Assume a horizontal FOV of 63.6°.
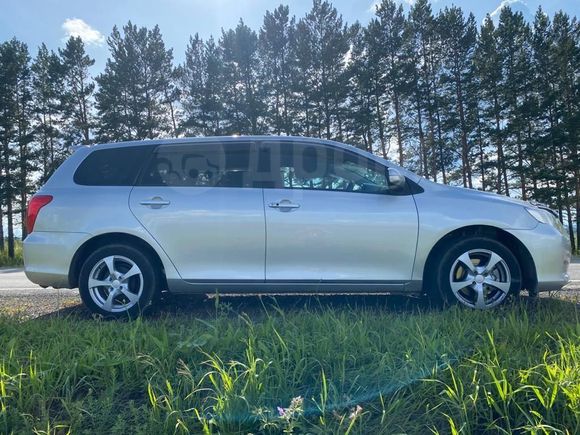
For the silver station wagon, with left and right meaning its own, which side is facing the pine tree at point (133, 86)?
left

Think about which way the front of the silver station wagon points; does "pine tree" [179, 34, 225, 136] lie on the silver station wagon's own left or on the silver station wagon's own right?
on the silver station wagon's own left

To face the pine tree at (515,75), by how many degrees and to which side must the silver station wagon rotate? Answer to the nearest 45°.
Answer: approximately 45° to its left

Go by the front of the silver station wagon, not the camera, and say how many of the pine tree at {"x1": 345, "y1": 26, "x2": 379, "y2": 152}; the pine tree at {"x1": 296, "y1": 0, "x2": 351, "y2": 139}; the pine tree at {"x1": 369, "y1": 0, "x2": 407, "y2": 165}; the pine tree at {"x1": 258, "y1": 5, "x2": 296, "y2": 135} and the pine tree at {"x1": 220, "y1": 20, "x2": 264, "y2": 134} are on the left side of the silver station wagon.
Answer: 5

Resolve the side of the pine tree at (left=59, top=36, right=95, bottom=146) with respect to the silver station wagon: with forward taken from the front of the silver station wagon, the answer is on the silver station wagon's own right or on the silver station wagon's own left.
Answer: on the silver station wagon's own left

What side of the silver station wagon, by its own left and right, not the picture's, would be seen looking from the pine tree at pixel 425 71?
left

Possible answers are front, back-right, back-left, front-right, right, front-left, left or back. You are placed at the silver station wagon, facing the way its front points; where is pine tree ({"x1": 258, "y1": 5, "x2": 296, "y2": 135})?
left

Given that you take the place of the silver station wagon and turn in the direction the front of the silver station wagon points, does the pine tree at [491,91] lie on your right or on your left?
on your left

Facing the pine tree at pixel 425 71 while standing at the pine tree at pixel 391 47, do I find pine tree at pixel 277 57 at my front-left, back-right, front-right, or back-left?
back-left

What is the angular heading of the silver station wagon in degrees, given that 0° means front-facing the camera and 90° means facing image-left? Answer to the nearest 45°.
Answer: approximately 270°

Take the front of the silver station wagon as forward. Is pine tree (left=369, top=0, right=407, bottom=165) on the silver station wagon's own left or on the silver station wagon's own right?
on the silver station wagon's own left
